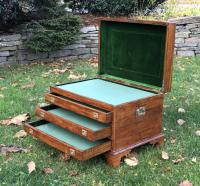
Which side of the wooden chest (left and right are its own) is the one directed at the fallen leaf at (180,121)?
back

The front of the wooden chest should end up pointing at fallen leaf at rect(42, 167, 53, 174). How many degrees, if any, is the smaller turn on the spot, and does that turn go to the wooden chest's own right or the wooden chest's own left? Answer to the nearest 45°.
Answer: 0° — it already faces it

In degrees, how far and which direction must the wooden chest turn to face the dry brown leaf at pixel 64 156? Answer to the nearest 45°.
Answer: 0° — it already faces it

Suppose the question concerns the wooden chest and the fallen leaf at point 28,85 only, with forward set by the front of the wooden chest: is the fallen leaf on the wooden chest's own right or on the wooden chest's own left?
on the wooden chest's own right

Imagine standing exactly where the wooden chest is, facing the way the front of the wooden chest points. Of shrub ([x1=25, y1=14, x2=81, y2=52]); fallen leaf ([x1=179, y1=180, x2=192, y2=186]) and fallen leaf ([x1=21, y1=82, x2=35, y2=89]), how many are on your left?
1

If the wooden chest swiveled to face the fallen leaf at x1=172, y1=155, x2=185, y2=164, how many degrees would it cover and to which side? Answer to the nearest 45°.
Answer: approximately 90° to its left

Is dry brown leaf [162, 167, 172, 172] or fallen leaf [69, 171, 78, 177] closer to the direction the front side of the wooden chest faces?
the fallen leaf

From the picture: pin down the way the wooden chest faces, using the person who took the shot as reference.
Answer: facing the viewer and to the left of the viewer

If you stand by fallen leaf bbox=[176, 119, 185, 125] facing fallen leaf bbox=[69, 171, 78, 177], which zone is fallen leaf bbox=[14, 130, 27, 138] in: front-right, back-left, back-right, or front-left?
front-right

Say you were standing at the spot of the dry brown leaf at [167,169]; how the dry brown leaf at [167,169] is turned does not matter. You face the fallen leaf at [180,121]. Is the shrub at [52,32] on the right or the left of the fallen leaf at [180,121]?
left

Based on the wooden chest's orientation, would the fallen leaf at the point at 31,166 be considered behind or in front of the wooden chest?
in front

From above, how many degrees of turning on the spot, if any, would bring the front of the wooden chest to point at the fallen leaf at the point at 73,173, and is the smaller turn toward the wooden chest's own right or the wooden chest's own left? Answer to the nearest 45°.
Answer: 0° — it already faces it

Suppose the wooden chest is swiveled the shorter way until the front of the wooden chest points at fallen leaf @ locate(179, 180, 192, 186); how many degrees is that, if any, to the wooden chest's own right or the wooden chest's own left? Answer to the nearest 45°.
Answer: approximately 90° to the wooden chest's own left

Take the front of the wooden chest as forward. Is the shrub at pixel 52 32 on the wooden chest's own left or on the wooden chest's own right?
on the wooden chest's own right
